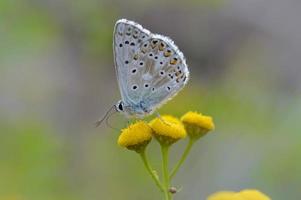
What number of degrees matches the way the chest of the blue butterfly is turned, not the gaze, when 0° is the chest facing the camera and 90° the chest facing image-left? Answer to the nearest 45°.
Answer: approximately 90°
